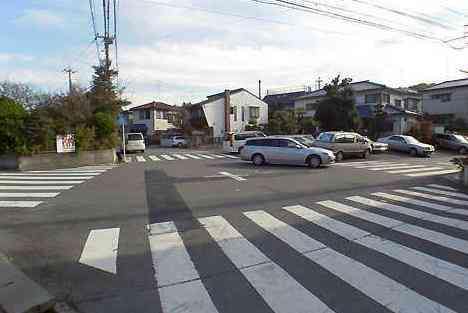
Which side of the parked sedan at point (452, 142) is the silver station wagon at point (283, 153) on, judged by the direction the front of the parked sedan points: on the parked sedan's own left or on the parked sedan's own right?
on the parked sedan's own right

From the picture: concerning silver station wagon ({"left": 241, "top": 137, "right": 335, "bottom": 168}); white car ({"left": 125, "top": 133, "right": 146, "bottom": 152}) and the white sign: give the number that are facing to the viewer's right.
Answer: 1

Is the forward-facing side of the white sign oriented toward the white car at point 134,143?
no

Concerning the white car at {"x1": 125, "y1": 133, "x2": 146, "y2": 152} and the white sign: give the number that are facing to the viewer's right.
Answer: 0

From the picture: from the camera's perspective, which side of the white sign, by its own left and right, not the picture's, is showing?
front

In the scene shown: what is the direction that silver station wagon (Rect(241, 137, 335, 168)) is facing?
to the viewer's right

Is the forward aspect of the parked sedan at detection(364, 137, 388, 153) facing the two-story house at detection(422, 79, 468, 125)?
no

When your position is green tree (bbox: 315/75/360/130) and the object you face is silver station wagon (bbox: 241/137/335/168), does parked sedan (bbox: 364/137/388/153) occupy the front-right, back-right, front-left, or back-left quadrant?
front-left
